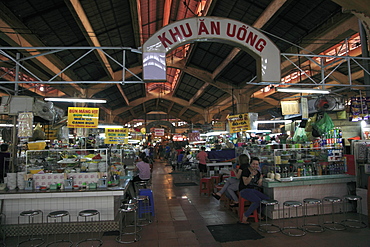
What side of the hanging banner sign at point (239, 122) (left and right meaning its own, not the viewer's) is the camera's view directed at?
front

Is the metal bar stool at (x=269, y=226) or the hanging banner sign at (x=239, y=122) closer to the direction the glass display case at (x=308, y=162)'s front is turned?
the metal bar stool

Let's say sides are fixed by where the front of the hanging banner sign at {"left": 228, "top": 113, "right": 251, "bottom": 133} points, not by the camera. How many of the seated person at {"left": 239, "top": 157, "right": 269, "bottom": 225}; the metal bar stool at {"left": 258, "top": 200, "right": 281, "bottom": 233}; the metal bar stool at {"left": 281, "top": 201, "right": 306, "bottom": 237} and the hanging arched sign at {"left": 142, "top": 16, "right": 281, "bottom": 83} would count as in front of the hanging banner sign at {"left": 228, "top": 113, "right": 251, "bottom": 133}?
4

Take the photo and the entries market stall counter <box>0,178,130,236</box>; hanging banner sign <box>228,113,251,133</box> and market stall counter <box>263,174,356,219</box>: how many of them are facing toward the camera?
3

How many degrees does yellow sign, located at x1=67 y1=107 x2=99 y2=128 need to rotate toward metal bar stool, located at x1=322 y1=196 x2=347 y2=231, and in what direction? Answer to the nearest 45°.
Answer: approximately 45° to its left

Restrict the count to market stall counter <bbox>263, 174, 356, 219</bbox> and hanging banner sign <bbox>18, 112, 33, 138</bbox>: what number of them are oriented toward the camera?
2

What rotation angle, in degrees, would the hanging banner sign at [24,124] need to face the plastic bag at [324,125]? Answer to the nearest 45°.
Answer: approximately 90° to its left

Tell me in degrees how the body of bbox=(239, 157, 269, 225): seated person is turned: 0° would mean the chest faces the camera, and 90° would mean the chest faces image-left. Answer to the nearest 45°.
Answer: approximately 315°

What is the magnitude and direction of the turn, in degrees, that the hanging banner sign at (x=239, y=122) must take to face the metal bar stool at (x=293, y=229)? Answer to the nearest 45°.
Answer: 0° — it already faces it

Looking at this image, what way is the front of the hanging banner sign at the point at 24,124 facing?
toward the camera

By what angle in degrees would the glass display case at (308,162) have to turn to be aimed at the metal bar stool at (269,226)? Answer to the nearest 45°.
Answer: approximately 45° to its right

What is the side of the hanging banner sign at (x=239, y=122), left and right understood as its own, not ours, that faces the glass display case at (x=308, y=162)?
front

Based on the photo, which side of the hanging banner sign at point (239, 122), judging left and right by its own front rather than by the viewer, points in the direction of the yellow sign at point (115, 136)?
right

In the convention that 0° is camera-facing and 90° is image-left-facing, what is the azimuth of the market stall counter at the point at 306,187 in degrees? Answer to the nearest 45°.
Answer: approximately 0°

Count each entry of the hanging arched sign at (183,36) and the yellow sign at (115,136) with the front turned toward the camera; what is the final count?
2
